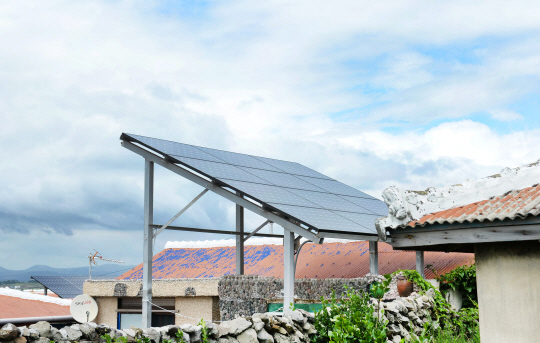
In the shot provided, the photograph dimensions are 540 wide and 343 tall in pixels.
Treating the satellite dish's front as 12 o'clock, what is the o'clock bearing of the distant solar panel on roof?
The distant solar panel on roof is roughly at 6 o'clock from the satellite dish.

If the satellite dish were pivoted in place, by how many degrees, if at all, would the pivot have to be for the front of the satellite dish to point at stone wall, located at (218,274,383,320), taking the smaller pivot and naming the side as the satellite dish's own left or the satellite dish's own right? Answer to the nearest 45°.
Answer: approximately 135° to the satellite dish's own left

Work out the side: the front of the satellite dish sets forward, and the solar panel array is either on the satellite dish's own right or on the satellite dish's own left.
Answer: on the satellite dish's own left

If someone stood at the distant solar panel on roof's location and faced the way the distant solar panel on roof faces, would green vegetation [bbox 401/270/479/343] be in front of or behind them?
in front

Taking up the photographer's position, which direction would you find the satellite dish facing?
facing the viewer

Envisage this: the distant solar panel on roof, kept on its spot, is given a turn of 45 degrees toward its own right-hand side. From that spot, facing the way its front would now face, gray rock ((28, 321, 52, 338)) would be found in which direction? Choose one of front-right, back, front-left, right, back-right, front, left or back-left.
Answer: front

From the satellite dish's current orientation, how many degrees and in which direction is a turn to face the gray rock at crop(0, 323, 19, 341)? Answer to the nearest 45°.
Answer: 0° — it already faces it

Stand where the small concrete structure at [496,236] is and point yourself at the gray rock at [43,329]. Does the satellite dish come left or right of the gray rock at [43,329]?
right

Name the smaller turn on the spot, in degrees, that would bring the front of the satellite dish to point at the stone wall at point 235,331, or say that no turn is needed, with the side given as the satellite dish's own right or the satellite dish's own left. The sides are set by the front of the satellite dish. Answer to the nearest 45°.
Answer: approximately 45° to the satellite dish's own left

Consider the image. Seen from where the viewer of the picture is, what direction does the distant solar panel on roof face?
facing the viewer and to the right of the viewer

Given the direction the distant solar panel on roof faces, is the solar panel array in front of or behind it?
in front

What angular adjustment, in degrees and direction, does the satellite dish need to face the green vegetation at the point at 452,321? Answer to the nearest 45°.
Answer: approximately 90° to its left

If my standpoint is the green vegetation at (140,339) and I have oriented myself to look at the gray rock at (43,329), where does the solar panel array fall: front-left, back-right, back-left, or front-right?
back-right

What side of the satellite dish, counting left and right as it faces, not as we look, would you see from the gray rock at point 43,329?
front

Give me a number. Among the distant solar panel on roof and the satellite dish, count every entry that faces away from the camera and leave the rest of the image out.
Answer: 0
